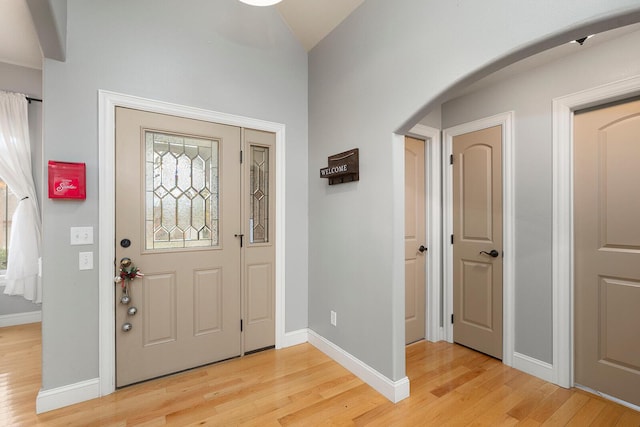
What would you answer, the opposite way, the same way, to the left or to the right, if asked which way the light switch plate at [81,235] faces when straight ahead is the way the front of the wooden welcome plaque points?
to the left

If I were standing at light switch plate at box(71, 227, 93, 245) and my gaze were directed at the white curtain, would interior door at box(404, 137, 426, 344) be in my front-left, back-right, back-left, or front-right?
back-right

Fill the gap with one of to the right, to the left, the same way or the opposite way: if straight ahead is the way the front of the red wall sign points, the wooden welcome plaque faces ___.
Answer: to the right

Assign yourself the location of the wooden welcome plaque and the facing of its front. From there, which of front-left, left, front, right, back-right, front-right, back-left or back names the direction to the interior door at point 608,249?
back-left

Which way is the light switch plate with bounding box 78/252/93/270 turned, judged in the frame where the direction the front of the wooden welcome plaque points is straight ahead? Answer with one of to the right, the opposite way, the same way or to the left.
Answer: to the left

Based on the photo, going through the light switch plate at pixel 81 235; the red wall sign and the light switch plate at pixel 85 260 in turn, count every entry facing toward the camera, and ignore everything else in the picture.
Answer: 3

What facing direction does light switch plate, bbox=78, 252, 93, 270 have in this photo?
toward the camera

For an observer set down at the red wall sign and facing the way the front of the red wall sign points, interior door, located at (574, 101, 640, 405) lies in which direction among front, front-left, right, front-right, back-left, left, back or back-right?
front-left

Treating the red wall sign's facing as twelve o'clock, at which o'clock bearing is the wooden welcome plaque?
The wooden welcome plaque is roughly at 10 o'clock from the red wall sign.

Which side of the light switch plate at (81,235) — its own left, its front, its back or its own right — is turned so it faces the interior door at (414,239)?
left

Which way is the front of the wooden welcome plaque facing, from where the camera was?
facing the viewer and to the left of the viewer

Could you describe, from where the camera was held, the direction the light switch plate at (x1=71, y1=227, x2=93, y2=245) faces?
facing the viewer
